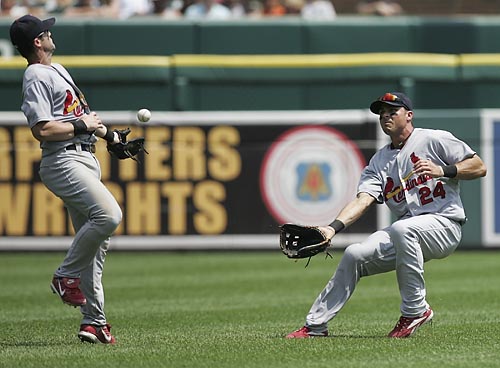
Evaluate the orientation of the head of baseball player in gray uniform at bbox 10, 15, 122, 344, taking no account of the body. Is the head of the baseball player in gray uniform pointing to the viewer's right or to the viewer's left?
to the viewer's right

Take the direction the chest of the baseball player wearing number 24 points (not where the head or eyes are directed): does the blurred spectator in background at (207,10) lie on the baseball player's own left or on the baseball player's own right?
on the baseball player's own right

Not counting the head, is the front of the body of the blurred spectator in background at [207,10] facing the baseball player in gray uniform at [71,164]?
yes

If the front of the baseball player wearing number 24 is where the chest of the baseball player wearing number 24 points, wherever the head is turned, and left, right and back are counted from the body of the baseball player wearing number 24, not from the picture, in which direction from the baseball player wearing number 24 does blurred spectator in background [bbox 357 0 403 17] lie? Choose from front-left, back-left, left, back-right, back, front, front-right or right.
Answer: back-right

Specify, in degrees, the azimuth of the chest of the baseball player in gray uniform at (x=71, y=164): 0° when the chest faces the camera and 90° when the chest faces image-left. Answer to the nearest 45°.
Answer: approximately 270°

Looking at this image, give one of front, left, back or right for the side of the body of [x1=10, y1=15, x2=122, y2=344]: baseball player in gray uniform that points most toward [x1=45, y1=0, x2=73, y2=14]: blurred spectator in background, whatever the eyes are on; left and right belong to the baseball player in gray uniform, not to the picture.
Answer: left

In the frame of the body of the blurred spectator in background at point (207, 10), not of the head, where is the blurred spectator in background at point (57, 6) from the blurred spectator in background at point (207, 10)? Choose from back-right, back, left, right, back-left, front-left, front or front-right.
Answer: right

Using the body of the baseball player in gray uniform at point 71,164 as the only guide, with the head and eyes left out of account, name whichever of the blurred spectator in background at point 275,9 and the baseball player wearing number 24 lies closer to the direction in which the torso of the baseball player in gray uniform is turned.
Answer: the baseball player wearing number 24

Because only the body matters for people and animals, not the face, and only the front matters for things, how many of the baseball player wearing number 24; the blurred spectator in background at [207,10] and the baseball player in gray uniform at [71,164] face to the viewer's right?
1

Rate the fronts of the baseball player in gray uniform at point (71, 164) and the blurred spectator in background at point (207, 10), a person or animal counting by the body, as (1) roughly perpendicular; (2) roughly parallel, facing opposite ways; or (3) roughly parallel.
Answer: roughly perpendicular

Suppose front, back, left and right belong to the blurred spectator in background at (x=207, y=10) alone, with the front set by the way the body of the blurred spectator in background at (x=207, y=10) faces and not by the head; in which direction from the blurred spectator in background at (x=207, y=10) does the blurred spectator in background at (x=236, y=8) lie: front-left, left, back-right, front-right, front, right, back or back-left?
back-left
